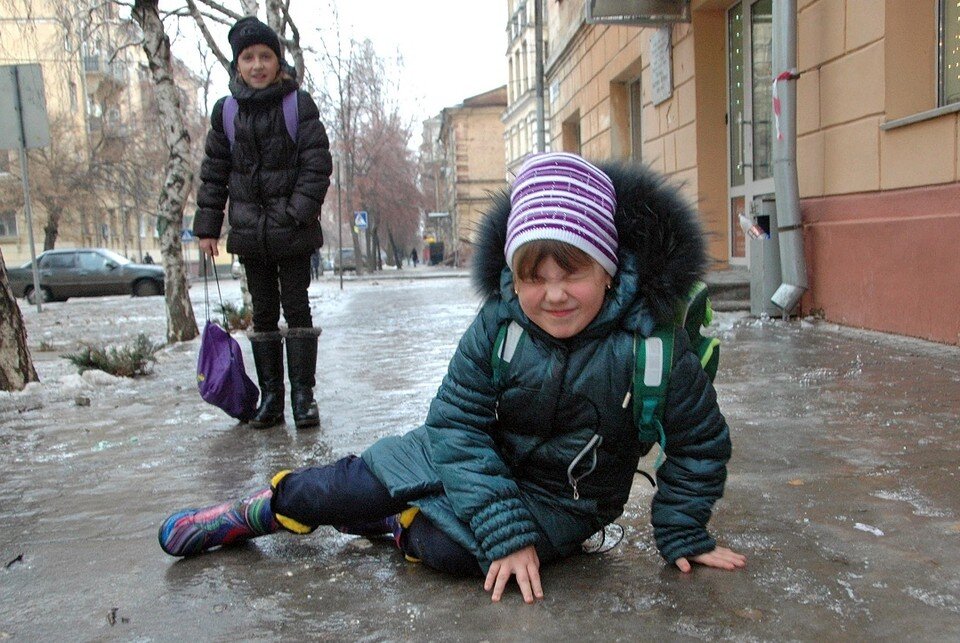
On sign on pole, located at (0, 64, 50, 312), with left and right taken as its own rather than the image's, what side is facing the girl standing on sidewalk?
back

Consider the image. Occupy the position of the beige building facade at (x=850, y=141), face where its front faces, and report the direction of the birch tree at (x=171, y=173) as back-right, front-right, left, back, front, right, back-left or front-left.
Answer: front-right

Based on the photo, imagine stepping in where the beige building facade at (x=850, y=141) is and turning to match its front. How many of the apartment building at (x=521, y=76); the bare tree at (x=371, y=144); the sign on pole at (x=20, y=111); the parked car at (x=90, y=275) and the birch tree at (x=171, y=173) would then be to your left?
0

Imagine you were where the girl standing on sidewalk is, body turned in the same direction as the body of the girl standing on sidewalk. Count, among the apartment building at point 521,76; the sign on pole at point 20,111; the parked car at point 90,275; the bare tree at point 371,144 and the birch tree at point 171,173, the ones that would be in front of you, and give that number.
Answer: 0

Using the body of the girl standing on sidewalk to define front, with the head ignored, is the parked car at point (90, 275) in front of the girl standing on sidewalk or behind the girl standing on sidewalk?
behind

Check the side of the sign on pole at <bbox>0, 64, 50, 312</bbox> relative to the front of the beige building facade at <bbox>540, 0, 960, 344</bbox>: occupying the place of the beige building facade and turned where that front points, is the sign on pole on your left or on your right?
on your right

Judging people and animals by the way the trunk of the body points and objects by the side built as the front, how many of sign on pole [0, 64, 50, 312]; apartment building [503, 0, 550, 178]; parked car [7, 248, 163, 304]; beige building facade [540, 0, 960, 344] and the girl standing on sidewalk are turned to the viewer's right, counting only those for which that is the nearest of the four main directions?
1

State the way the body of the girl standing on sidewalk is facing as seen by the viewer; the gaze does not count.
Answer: toward the camera

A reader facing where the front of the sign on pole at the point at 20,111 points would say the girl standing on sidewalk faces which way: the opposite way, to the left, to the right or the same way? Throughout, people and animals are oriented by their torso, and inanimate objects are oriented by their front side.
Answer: the opposite way

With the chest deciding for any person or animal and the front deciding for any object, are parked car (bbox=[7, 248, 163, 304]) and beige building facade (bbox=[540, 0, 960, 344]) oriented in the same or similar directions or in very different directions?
very different directions

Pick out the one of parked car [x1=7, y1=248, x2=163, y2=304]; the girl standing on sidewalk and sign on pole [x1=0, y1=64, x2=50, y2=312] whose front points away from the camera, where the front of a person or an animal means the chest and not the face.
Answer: the sign on pole

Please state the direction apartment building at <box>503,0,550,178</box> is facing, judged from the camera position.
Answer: facing the viewer and to the left of the viewer

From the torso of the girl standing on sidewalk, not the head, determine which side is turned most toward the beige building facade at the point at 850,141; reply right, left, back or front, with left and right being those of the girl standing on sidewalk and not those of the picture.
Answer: left

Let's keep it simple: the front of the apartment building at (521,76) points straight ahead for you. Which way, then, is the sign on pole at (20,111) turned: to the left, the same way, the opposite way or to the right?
to the right

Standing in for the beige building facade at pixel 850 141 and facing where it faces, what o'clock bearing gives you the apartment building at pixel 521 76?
The apartment building is roughly at 4 o'clock from the beige building facade.

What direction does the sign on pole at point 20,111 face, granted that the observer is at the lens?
facing away from the viewer

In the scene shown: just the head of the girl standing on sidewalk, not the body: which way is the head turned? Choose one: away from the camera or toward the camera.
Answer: toward the camera
